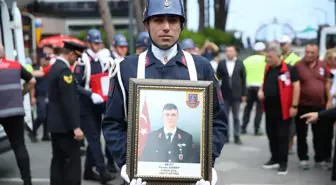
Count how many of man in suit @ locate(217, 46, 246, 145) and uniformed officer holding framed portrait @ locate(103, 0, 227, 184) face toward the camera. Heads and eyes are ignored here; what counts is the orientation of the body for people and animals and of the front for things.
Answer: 2

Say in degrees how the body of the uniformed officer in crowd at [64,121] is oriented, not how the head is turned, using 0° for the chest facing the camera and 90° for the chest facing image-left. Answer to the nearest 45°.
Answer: approximately 270°

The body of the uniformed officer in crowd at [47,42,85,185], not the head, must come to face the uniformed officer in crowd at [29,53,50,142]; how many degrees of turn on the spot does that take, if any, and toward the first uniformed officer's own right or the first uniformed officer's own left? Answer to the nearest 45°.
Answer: approximately 90° to the first uniformed officer's own left

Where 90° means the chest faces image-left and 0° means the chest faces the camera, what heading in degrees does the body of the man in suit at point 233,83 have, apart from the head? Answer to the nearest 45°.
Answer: approximately 0°

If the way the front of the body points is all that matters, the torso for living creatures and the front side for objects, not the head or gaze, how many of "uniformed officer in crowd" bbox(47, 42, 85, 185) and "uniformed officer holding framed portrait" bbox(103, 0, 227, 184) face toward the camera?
1

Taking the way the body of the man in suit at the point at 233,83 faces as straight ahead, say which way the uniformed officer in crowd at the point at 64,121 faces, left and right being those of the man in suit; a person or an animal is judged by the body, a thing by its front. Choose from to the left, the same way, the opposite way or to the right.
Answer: to the left

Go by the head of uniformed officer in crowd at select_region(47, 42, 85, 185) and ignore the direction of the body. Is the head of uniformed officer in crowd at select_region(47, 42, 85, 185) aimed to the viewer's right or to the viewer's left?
to the viewer's right

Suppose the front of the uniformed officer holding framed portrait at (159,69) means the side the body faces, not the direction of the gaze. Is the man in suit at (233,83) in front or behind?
behind

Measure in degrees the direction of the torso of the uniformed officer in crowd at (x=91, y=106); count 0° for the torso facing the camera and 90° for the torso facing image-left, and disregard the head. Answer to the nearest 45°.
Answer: approximately 315°

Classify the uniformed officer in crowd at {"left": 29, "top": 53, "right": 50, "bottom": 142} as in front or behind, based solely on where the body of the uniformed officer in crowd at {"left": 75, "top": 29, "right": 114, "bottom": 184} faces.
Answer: behind
